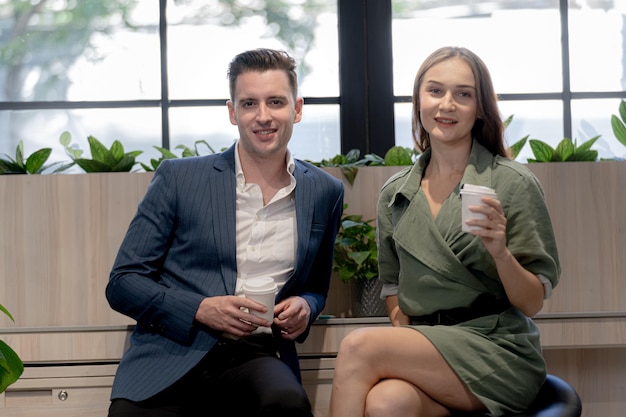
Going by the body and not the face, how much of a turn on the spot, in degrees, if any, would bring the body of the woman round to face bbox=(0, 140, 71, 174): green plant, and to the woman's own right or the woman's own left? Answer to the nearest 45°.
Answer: approximately 90° to the woman's own right

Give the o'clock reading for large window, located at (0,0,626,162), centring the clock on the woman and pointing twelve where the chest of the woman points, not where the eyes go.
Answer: The large window is roughly at 4 o'clock from the woman.

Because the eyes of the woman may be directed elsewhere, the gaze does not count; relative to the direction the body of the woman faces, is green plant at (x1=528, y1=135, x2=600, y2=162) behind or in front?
behind

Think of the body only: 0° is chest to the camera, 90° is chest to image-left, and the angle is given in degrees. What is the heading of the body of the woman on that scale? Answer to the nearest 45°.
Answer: approximately 45°

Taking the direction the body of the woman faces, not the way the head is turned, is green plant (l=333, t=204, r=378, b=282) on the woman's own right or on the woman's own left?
on the woman's own right

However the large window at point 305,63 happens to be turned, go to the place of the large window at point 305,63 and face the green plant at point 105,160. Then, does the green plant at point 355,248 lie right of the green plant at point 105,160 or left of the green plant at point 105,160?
left

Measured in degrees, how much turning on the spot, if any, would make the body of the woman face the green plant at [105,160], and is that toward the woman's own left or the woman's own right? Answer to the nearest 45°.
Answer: approximately 90° to the woman's own right
